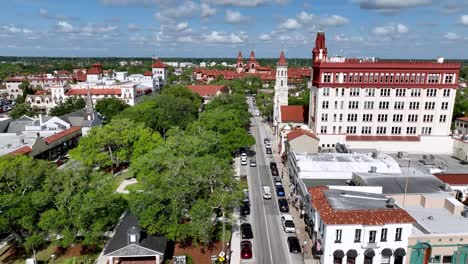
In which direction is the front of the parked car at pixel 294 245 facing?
away from the camera

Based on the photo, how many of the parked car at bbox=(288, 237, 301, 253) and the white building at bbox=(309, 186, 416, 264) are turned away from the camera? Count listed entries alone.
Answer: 1

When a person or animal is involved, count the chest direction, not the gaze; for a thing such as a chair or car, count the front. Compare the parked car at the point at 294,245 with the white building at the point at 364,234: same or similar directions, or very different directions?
very different directions

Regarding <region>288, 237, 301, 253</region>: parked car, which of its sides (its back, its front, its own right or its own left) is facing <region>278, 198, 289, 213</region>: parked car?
front
